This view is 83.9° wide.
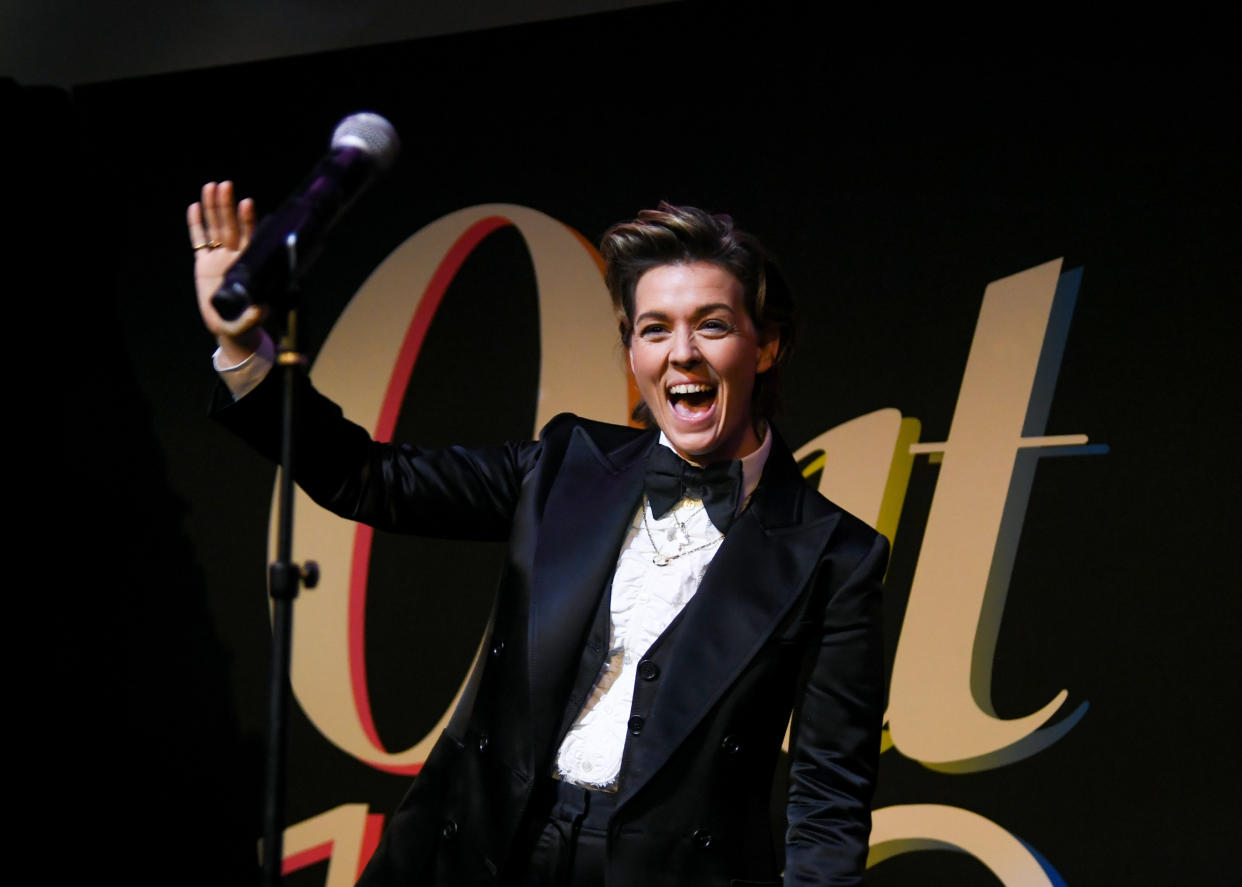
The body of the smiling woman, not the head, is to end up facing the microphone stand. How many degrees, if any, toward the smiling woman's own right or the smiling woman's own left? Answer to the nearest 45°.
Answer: approximately 45° to the smiling woman's own right

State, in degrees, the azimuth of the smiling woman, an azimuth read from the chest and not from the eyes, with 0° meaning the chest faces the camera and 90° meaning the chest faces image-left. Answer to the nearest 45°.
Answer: approximately 0°
